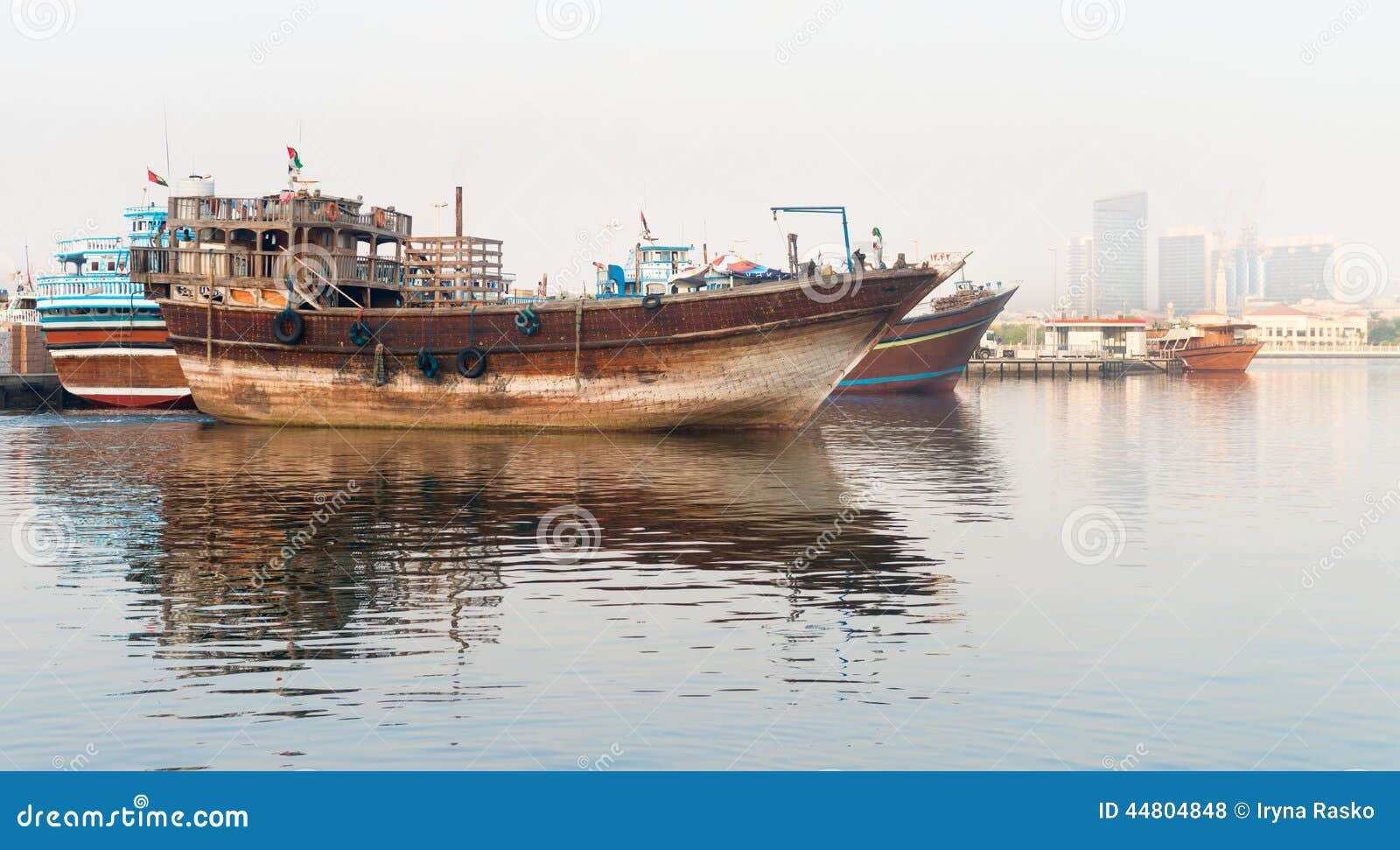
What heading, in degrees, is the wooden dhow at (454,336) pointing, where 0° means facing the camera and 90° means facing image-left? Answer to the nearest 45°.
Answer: approximately 270°
